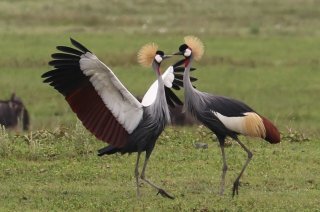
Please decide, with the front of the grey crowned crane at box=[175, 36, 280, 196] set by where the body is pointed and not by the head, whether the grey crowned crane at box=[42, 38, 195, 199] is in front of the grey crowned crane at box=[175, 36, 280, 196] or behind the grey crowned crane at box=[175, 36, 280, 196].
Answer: in front

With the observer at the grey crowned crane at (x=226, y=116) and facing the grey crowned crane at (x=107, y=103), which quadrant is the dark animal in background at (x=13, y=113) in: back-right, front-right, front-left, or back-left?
front-right

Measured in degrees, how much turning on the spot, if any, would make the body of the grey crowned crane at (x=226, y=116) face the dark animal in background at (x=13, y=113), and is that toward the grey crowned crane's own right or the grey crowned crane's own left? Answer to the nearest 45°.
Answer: approximately 45° to the grey crowned crane's own right

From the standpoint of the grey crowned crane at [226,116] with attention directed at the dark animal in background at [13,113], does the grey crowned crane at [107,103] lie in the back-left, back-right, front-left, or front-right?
front-left

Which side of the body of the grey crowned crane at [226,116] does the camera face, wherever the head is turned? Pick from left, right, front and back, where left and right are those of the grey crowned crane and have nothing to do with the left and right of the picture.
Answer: left
